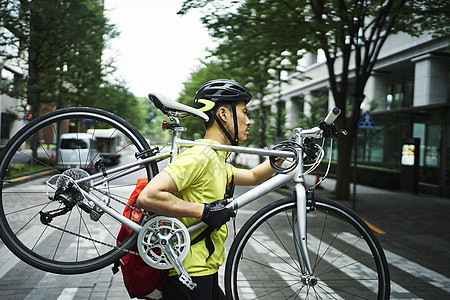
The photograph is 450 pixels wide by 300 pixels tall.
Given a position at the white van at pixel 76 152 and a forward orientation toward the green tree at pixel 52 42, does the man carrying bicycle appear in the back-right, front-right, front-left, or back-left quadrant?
back-left

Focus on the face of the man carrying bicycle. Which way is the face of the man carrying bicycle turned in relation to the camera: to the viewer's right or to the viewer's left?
to the viewer's right

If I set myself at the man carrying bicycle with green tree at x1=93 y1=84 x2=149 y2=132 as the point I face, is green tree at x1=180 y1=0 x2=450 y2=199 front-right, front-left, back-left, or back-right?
front-right

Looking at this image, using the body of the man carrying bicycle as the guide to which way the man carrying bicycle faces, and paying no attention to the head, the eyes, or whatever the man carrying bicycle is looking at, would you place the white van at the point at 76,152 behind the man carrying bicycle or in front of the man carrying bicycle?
behind

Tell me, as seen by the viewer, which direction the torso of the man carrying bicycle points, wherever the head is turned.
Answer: to the viewer's right

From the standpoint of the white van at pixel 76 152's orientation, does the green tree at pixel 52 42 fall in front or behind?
in front

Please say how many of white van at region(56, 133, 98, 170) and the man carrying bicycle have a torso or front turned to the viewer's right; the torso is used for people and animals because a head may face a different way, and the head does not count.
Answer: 1

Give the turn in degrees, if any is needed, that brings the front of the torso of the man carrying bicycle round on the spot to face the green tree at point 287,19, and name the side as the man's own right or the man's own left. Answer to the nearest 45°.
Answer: approximately 90° to the man's own left
